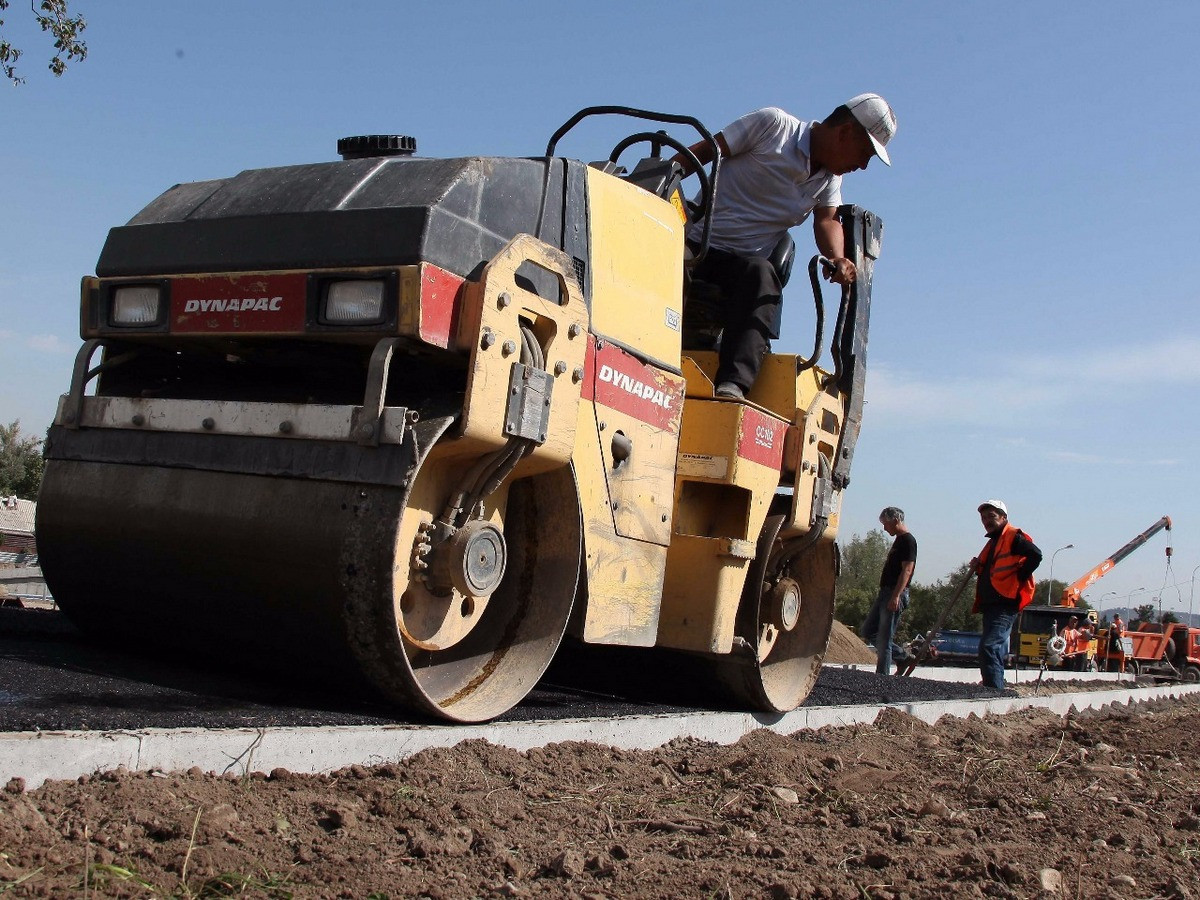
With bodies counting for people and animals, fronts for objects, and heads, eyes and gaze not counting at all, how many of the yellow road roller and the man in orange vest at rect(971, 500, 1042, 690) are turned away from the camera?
0

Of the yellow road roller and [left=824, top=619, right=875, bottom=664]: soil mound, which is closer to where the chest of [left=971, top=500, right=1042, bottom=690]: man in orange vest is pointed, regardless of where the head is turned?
the yellow road roller

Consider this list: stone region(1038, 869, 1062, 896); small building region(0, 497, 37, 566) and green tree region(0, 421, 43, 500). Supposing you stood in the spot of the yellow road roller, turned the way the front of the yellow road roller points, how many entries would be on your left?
1

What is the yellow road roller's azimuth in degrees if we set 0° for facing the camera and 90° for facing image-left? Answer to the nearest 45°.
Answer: approximately 45°

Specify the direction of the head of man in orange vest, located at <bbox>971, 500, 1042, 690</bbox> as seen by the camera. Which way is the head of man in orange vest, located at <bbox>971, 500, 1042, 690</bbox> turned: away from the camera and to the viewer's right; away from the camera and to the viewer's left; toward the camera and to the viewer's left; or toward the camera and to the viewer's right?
toward the camera and to the viewer's left

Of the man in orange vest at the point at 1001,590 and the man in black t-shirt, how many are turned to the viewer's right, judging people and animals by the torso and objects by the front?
0

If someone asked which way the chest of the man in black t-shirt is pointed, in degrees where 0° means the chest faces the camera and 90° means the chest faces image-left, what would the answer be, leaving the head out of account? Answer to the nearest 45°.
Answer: approximately 90°

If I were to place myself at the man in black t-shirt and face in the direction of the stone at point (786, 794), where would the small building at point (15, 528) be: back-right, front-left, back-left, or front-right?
back-right

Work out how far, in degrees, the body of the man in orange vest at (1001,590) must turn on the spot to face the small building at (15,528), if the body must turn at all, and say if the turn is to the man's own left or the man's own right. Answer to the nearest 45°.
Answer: approximately 90° to the man's own right

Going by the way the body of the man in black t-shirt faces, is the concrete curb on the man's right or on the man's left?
on the man's left

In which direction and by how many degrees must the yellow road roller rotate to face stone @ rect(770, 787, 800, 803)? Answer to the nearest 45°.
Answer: approximately 45° to its left

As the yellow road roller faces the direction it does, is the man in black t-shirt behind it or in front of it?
behind
